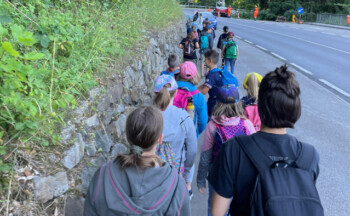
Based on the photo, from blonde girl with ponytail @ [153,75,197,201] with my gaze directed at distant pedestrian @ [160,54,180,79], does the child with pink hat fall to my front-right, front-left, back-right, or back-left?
front-right

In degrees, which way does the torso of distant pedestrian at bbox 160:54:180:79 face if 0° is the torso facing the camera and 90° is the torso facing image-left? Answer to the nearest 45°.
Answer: approximately 180°

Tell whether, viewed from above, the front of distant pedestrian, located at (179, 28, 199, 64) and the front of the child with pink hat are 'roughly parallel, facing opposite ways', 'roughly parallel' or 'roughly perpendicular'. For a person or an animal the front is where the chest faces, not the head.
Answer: roughly parallel

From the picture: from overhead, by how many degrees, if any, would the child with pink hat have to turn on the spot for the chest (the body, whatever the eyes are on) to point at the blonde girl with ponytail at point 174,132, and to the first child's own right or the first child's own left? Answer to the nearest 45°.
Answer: approximately 180°

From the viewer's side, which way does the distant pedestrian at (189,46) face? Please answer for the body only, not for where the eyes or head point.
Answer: away from the camera

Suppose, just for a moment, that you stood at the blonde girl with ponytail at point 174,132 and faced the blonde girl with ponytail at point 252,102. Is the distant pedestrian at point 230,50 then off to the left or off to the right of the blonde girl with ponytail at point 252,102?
left

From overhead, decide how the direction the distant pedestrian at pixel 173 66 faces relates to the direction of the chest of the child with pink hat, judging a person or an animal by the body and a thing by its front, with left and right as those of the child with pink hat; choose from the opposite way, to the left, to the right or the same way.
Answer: the same way

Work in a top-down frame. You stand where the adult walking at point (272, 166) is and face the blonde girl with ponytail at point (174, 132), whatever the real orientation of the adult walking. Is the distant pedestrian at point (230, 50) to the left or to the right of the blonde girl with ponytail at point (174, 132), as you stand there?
right

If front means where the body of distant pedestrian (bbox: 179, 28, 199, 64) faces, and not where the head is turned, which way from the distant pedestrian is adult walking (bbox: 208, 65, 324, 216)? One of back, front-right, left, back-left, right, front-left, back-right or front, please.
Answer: back

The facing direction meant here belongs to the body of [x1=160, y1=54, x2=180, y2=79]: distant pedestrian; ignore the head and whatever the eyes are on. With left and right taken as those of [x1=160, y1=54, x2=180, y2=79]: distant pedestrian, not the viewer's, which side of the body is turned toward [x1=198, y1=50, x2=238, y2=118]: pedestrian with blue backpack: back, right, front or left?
right

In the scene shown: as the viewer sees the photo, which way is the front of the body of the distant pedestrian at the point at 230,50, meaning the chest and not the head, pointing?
away from the camera

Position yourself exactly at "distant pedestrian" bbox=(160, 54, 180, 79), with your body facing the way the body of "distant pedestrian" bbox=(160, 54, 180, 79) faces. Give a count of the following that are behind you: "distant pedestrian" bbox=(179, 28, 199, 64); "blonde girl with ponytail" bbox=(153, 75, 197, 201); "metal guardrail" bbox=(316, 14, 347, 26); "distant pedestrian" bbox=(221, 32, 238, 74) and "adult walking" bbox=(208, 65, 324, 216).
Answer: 2

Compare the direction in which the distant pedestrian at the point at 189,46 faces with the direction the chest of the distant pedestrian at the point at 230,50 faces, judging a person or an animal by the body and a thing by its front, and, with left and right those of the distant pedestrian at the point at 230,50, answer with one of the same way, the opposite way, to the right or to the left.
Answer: the same way

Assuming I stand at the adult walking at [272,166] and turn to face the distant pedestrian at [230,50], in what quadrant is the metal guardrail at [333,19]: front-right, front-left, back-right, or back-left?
front-right

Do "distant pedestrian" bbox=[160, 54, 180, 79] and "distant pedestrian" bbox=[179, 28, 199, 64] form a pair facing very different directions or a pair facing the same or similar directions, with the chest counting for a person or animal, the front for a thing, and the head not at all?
same or similar directions

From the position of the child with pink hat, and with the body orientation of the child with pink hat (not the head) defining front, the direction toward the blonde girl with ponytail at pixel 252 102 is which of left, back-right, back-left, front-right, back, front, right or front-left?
right

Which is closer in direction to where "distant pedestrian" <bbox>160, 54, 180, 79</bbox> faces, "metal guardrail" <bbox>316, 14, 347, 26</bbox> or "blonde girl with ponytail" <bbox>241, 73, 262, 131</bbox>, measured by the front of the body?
the metal guardrail

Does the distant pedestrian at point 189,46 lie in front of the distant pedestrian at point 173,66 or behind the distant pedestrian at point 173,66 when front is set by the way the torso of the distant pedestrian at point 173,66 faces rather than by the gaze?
in front

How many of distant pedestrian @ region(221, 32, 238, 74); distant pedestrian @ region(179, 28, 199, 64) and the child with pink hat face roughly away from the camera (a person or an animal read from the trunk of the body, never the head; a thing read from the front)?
3

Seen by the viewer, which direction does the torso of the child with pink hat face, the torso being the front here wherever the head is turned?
away from the camera
